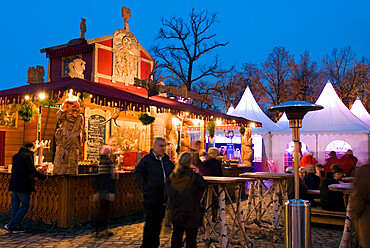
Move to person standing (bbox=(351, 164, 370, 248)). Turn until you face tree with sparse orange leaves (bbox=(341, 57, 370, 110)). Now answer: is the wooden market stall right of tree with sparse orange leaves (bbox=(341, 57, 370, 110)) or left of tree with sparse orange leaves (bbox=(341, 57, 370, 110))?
left

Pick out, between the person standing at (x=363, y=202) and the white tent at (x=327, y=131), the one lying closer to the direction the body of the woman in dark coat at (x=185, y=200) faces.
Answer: the white tent

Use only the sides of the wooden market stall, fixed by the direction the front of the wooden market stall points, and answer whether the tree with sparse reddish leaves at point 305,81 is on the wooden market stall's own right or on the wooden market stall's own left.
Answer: on the wooden market stall's own left

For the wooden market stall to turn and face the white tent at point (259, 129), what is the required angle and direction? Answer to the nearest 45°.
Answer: approximately 90° to its left

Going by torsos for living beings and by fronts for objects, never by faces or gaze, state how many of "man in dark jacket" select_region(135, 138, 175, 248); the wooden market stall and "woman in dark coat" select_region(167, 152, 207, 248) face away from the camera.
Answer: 1

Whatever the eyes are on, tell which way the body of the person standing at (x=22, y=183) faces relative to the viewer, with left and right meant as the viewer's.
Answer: facing away from the viewer and to the right of the viewer

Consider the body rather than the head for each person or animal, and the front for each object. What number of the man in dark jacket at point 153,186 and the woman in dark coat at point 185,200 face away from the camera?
1

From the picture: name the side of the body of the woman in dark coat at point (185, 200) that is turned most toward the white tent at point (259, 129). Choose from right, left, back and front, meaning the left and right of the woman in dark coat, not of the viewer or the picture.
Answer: front

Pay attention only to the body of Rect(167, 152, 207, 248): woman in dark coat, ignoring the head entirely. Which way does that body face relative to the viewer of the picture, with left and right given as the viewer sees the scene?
facing away from the viewer

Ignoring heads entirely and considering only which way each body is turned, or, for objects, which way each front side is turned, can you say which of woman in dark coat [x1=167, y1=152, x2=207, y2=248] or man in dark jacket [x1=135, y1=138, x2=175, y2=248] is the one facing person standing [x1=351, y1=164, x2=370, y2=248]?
the man in dark jacket

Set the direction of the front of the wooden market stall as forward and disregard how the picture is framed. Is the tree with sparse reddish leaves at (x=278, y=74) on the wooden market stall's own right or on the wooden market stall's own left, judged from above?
on the wooden market stall's own left

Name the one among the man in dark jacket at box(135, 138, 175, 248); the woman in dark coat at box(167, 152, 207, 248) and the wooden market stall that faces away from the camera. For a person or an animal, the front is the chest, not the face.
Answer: the woman in dark coat

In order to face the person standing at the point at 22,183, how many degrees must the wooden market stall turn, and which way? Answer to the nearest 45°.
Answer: approximately 45° to its right
